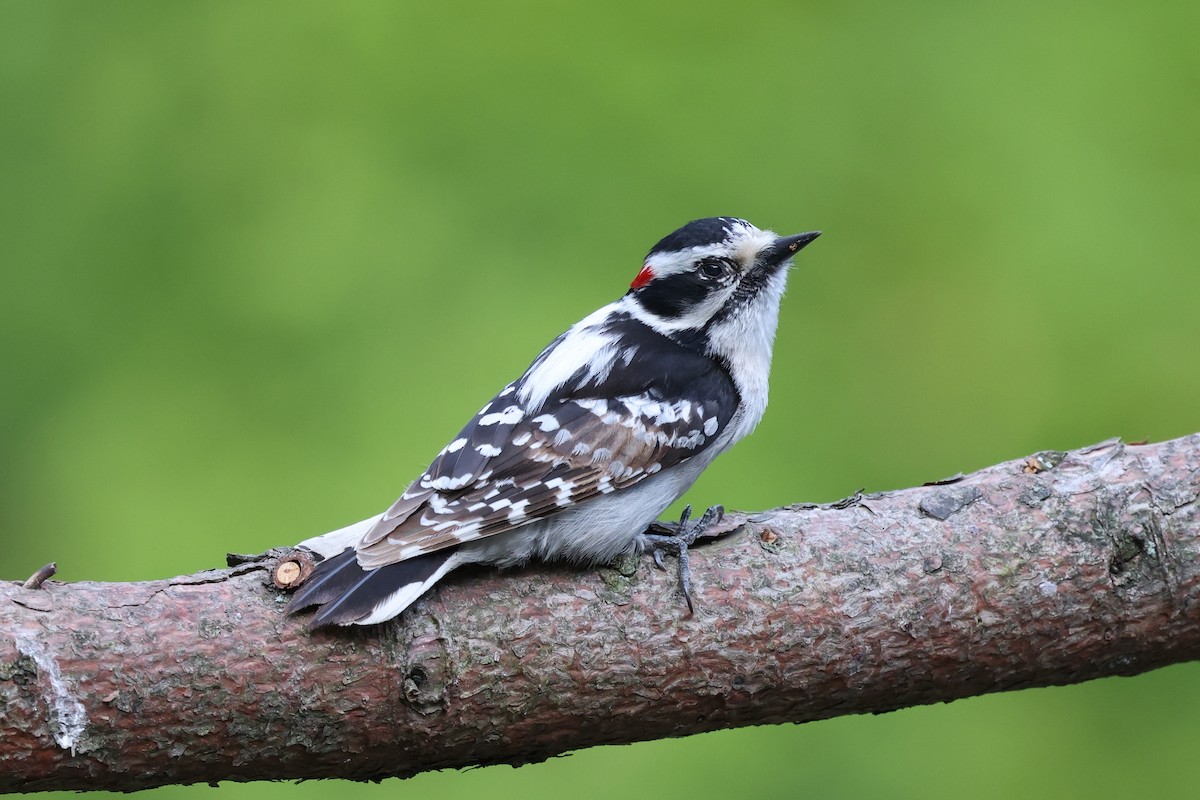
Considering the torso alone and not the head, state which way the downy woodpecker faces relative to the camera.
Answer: to the viewer's right
